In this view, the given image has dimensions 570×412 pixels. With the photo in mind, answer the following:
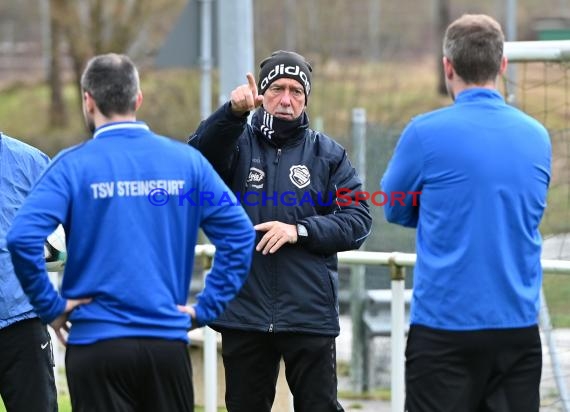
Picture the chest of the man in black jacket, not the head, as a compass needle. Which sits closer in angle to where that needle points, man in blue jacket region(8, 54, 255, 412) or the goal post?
the man in blue jacket

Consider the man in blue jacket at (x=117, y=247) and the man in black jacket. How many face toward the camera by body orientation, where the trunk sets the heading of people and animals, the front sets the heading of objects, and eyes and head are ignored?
1

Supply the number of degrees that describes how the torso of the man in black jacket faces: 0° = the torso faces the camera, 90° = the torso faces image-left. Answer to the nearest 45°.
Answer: approximately 0°

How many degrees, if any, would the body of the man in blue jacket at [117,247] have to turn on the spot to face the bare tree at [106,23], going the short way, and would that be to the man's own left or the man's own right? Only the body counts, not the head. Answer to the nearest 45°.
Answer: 0° — they already face it

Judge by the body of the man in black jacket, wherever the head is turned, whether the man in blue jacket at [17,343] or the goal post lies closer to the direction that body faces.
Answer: the man in blue jacket

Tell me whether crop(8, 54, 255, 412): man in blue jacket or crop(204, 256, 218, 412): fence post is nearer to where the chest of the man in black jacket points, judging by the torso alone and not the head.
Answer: the man in blue jacket

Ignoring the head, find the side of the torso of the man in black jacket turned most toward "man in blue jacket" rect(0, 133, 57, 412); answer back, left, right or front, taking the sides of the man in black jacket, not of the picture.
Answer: right

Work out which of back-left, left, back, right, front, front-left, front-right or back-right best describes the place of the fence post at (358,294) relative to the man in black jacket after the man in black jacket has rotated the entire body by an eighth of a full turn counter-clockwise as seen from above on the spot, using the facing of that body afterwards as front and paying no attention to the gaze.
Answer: back-left

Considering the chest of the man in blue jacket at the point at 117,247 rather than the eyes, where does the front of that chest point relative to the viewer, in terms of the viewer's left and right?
facing away from the viewer

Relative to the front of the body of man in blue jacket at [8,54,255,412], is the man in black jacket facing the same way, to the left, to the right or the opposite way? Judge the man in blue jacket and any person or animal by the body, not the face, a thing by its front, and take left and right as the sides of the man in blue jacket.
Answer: the opposite way

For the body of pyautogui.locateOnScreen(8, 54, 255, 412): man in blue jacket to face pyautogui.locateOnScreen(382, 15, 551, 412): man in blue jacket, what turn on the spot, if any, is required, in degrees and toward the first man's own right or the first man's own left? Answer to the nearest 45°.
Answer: approximately 90° to the first man's own right

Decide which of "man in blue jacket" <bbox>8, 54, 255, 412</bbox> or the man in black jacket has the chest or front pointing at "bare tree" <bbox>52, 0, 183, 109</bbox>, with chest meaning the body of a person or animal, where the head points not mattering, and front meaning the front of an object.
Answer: the man in blue jacket
